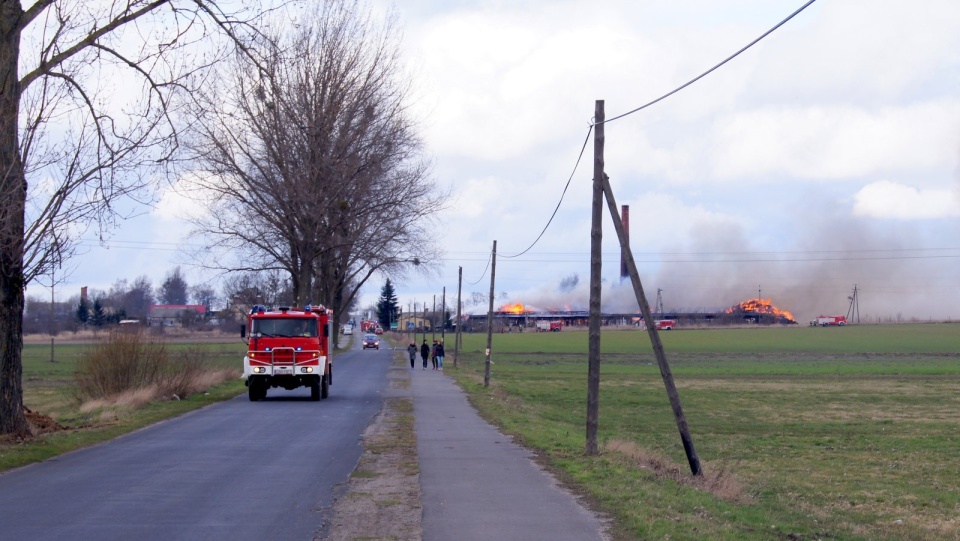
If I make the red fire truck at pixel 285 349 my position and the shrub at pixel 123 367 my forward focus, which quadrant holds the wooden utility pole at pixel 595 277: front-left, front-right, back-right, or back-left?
back-left

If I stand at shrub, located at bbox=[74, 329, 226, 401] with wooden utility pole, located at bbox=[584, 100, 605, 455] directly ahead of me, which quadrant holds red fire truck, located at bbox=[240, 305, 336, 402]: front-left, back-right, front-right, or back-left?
front-left

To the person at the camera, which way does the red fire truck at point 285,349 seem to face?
facing the viewer

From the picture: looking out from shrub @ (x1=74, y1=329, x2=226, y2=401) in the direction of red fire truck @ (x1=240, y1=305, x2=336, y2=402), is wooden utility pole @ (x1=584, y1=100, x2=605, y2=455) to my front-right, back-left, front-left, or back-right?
front-right

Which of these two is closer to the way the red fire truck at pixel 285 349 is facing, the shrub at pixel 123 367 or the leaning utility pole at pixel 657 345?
the leaning utility pole

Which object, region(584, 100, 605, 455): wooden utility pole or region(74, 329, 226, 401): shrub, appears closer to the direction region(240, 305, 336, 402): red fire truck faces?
the wooden utility pole

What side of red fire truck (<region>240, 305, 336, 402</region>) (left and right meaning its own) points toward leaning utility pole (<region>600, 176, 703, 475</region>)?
front

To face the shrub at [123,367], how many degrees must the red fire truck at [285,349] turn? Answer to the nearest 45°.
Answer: approximately 90° to its right

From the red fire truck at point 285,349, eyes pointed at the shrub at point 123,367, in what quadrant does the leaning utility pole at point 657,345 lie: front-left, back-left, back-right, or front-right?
back-left
